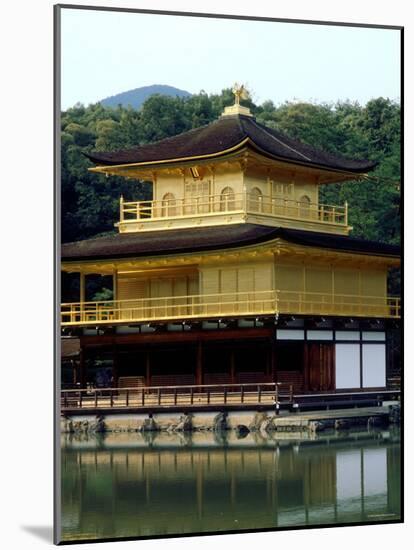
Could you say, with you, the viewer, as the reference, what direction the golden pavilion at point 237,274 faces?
facing the viewer and to the left of the viewer
